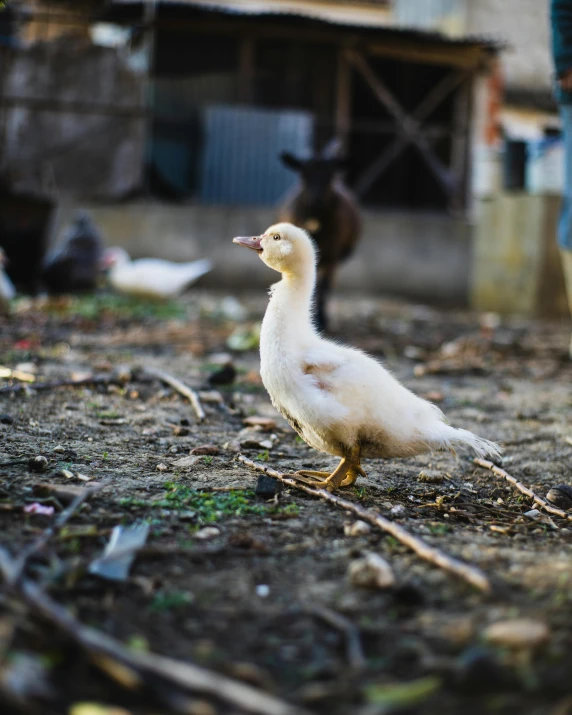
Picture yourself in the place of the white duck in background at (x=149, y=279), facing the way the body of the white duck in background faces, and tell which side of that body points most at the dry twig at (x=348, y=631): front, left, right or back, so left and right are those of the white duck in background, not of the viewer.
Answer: left

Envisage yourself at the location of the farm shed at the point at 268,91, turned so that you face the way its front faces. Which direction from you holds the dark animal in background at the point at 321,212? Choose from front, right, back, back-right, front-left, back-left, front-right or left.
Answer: front

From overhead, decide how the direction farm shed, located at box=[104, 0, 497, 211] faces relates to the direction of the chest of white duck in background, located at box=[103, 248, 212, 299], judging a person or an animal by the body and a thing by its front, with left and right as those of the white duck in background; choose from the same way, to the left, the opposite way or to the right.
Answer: to the left

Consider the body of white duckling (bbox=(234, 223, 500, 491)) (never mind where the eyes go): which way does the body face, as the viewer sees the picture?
to the viewer's left

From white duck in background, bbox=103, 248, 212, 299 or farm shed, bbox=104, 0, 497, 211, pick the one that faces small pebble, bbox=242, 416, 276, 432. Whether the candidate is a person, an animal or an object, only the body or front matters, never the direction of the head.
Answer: the farm shed

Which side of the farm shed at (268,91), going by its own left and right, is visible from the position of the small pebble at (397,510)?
front

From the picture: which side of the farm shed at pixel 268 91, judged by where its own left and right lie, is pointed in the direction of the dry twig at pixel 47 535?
front

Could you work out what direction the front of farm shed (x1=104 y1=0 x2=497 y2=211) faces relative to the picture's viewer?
facing the viewer

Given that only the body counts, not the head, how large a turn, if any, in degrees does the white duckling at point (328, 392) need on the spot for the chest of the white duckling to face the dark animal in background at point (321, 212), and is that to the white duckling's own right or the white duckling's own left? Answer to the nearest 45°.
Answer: approximately 90° to the white duckling's own right

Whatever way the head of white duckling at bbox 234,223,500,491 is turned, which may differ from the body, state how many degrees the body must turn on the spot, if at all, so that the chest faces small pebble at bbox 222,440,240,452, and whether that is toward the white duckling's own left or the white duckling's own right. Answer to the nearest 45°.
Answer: approximately 45° to the white duckling's own right

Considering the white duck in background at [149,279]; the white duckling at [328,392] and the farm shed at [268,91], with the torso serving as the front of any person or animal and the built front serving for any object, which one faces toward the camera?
the farm shed

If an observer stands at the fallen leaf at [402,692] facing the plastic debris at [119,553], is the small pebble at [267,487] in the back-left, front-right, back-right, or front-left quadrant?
front-right

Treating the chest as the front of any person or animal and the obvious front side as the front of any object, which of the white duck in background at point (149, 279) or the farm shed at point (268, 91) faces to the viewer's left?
the white duck in background

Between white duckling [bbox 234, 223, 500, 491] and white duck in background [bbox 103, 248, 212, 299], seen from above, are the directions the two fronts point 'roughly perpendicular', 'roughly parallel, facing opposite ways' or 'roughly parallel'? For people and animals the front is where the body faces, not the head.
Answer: roughly parallel

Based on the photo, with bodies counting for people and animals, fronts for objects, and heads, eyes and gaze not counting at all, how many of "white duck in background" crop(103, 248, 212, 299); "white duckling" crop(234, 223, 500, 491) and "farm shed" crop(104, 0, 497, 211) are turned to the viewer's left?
2

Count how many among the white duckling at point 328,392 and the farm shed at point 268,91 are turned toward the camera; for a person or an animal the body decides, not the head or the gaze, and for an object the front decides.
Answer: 1

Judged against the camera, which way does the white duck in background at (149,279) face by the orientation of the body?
to the viewer's left
